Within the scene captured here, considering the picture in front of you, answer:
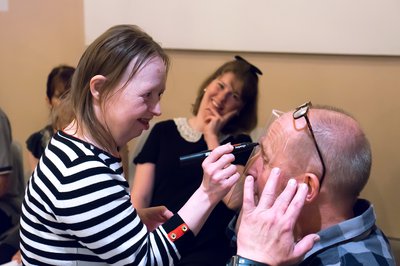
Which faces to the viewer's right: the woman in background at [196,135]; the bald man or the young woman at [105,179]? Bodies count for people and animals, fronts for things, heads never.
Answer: the young woman

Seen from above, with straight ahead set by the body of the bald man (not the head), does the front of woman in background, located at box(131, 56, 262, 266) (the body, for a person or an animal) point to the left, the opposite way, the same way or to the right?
to the left

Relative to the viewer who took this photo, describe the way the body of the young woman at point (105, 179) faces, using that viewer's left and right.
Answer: facing to the right of the viewer

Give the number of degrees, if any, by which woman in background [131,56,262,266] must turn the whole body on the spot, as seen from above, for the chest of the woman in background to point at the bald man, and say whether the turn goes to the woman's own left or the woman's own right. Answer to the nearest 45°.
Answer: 0° — they already face them

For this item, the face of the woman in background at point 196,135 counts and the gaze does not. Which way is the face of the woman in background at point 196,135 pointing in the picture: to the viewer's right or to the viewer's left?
to the viewer's right

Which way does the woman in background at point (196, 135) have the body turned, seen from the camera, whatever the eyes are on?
toward the camera

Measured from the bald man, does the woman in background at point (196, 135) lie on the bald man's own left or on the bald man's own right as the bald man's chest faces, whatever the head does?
on the bald man's own right

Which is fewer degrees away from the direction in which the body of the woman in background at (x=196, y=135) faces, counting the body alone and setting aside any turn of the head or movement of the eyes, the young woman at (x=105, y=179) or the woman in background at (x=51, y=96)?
the young woman

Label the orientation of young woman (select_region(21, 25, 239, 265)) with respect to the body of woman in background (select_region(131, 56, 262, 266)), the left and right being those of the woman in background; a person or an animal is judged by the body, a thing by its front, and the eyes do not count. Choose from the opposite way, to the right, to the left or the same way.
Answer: to the left

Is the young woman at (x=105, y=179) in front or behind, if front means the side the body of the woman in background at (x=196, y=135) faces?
in front

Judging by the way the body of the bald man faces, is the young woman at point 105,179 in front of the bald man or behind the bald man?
in front

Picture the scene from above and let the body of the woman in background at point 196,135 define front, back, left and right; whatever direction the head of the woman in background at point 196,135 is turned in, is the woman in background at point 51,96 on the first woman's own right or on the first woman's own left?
on the first woman's own right

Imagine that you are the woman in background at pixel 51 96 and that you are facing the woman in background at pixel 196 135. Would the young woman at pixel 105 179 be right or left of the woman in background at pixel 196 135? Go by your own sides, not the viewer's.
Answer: right

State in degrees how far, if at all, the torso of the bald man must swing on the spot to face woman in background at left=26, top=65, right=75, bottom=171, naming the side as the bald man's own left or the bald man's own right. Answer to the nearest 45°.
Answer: approximately 45° to the bald man's own right

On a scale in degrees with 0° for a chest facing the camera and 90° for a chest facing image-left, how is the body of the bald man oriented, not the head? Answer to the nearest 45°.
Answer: approximately 90°

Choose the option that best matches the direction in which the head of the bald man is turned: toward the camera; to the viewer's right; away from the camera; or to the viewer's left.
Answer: to the viewer's left

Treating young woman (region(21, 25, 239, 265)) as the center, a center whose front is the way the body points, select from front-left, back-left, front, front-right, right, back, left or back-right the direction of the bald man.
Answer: front
